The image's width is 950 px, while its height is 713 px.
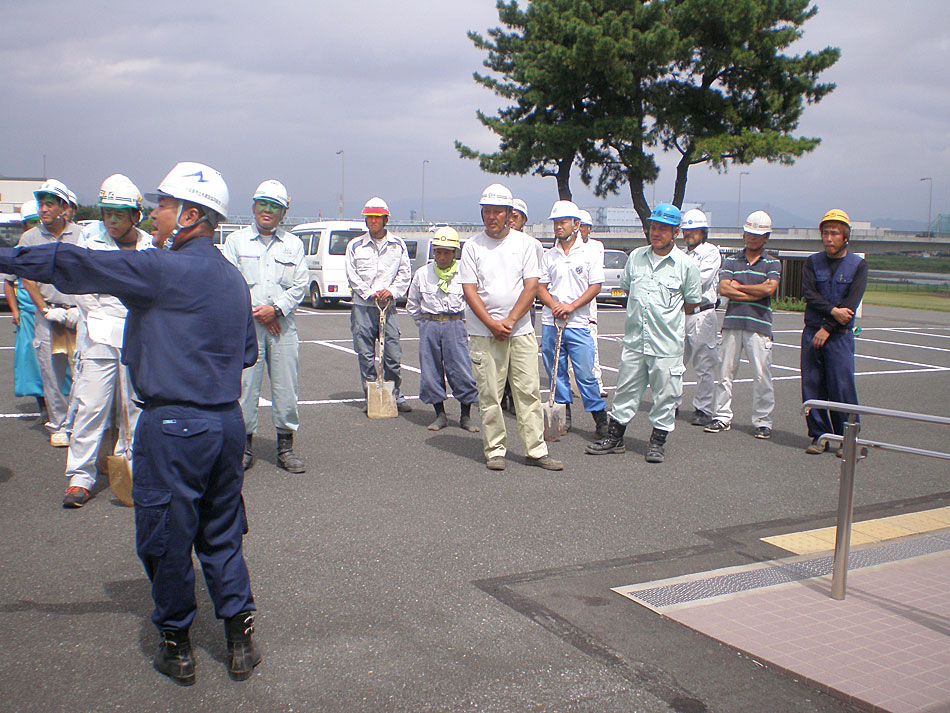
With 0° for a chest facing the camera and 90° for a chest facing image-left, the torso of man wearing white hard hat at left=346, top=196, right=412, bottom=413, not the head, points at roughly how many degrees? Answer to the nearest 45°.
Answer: approximately 0°

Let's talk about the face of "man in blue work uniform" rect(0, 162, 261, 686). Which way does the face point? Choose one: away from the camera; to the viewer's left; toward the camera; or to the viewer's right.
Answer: to the viewer's left

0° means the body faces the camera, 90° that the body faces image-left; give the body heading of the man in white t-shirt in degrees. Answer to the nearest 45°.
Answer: approximately 0°

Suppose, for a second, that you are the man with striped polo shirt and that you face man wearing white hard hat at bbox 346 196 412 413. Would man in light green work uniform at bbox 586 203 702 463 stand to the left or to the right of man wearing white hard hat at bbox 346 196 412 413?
left

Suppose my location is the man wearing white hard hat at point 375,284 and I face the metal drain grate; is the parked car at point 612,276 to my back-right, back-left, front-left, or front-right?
back-left

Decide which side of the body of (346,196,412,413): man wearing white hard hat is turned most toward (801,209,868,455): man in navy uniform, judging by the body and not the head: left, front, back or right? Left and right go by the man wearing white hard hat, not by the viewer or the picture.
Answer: left

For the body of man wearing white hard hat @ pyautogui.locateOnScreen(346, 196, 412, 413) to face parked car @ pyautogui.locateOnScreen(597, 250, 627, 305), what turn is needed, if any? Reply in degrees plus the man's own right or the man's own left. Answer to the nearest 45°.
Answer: approximately 180°

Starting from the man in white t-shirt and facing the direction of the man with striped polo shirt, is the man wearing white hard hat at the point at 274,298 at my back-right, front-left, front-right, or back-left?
back-left

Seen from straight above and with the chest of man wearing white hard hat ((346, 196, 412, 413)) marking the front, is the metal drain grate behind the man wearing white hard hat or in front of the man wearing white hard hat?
in front

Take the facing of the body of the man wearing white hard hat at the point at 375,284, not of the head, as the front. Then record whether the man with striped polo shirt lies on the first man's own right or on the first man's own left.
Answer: on the first man's own left
